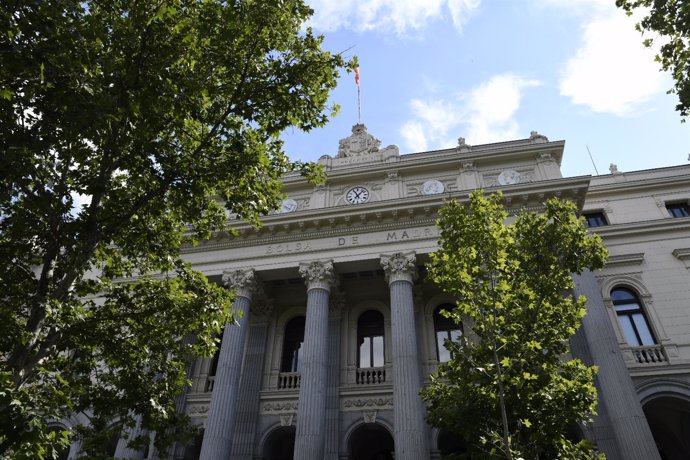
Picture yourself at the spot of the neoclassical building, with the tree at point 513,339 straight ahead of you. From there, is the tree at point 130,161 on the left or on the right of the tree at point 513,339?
right

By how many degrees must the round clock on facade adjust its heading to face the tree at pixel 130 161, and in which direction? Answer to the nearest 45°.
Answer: approximately 45° to its right

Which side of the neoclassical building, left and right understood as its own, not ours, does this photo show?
front

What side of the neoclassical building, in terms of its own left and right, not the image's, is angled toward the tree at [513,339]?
front

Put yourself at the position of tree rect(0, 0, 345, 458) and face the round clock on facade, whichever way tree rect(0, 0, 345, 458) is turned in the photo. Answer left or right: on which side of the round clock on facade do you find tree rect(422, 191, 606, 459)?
right

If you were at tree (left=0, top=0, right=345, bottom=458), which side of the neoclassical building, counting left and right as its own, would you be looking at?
front
